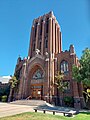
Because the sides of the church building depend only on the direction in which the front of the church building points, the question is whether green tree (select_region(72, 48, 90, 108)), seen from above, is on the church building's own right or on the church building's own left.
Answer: on the church building's own left

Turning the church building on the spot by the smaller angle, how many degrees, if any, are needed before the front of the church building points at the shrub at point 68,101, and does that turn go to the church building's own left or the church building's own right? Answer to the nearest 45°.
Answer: approximately 90° to the church building's own left

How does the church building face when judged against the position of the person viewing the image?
facing the viewer and to the left of the viewer
